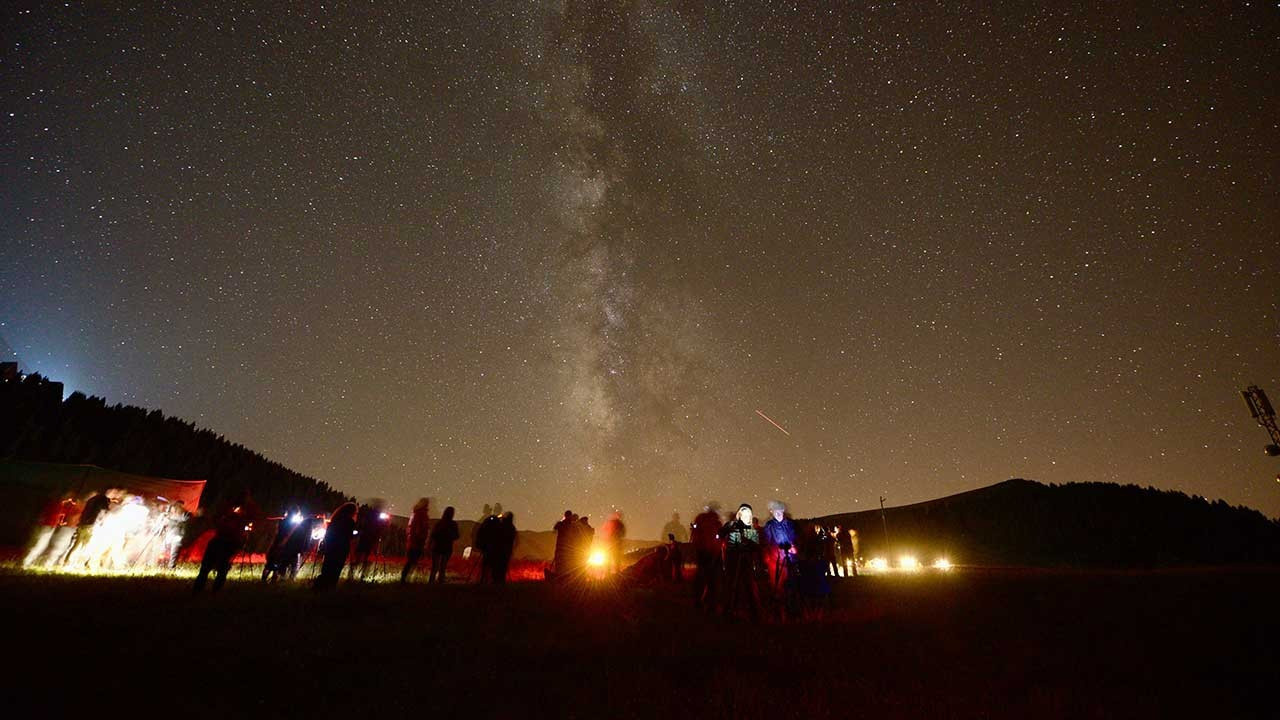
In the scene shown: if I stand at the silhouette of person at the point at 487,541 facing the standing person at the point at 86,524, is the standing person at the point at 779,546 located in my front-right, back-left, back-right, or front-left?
back-left

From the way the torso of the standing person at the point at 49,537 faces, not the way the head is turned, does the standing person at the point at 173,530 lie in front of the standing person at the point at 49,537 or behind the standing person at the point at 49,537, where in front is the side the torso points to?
in front

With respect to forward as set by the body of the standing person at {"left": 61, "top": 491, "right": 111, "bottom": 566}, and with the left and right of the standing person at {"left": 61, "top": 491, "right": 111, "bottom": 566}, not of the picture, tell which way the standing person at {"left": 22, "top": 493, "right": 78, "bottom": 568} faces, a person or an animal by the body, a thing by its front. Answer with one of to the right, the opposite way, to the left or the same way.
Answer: the same way
